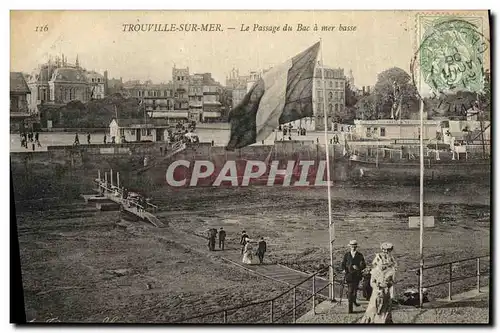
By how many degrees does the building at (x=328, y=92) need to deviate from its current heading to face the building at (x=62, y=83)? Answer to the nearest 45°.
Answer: approximately 90° to its right

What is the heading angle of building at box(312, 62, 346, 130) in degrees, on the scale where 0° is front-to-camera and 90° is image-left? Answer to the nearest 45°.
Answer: approximately 0°

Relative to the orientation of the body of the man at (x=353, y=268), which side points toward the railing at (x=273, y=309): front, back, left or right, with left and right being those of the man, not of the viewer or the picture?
right

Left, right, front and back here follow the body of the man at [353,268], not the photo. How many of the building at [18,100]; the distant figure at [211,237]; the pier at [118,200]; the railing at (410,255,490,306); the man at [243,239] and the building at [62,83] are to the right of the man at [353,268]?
5

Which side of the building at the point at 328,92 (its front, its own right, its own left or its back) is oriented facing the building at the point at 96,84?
right

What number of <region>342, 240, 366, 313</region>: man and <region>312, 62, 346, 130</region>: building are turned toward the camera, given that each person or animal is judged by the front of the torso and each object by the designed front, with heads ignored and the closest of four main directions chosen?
2

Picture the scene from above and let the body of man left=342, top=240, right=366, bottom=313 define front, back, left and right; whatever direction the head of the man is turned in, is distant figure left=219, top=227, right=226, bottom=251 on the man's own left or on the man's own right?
on the man's own right

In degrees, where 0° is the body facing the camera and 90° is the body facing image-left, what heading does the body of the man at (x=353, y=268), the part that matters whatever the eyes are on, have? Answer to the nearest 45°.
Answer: approximately 0°
